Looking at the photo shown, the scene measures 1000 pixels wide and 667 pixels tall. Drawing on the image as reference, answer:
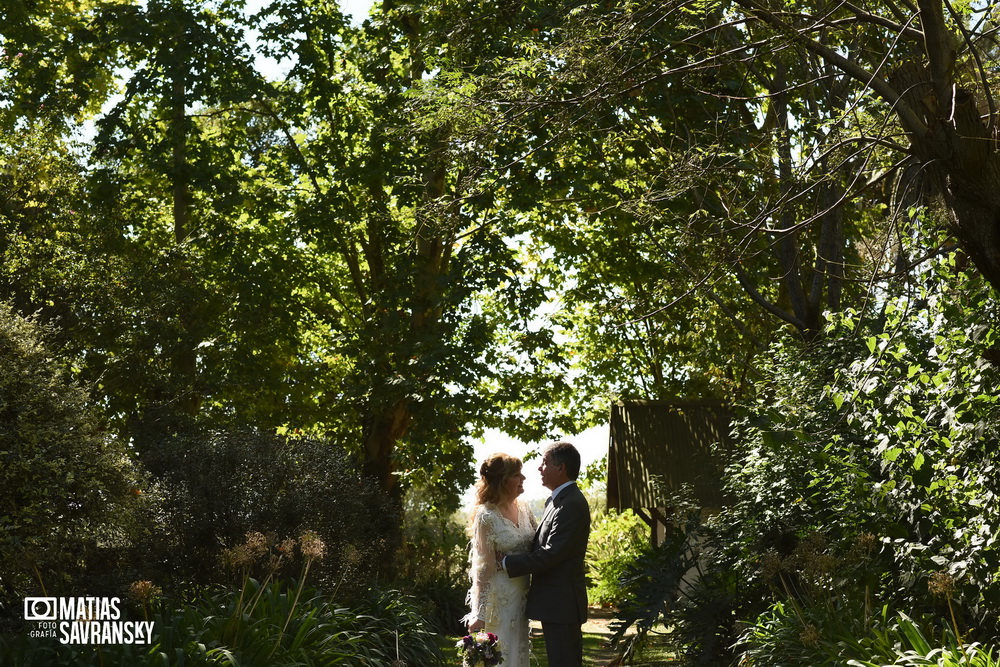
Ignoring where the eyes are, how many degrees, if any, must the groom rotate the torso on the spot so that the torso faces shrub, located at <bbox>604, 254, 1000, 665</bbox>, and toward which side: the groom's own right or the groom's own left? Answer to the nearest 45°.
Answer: approximately 180°

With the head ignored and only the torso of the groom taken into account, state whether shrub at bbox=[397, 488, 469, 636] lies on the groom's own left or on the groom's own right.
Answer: on the groom's own right

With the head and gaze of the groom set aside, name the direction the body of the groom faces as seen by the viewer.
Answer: to the viewer's left

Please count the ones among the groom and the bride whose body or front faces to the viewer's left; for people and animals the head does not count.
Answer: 1

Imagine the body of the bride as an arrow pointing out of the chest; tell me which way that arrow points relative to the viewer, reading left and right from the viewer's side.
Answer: facing the viewer and to the right of the viewer

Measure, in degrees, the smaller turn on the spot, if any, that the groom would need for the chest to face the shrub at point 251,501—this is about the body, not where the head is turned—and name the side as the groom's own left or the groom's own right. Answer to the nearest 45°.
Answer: approximately 45° to the groom's own right

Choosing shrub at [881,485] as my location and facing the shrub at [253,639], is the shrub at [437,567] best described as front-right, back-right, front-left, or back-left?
front-right

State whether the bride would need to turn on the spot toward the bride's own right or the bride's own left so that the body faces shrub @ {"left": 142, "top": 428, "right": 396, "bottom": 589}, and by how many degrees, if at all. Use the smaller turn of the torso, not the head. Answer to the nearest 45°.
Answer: approximately 180°

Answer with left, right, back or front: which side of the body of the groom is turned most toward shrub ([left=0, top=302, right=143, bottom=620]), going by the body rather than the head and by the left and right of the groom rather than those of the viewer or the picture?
front

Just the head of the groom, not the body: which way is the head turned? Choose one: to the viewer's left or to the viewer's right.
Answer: to the viewer's left

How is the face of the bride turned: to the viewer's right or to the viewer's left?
to the viewer's right

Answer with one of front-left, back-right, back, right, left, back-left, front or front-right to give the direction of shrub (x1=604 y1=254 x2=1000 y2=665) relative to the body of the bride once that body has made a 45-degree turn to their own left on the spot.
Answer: front

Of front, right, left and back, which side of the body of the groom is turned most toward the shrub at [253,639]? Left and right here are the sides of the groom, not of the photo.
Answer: front

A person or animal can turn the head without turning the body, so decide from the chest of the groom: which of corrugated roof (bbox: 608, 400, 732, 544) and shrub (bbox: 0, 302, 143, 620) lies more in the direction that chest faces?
the shrub
